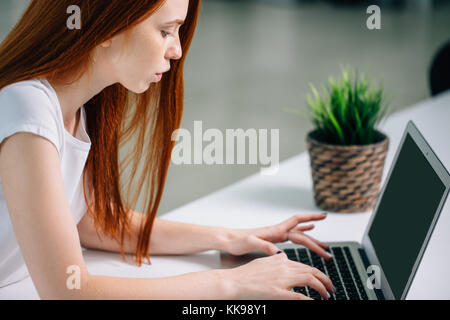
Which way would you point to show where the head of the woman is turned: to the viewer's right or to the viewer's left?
to the viewer's right

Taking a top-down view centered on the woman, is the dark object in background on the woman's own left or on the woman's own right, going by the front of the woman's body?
on the woman's own left

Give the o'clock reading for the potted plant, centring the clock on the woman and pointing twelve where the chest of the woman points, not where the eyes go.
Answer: The potted plant is roughly at 11 o'clock from the woman.

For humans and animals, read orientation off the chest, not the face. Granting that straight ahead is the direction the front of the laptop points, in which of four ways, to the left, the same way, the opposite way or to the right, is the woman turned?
the opposite way

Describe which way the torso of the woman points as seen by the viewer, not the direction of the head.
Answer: to the viewer's right

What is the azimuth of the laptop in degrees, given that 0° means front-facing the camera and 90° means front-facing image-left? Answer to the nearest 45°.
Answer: approximately 90°

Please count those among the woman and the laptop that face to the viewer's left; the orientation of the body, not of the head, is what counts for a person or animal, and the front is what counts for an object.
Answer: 1
